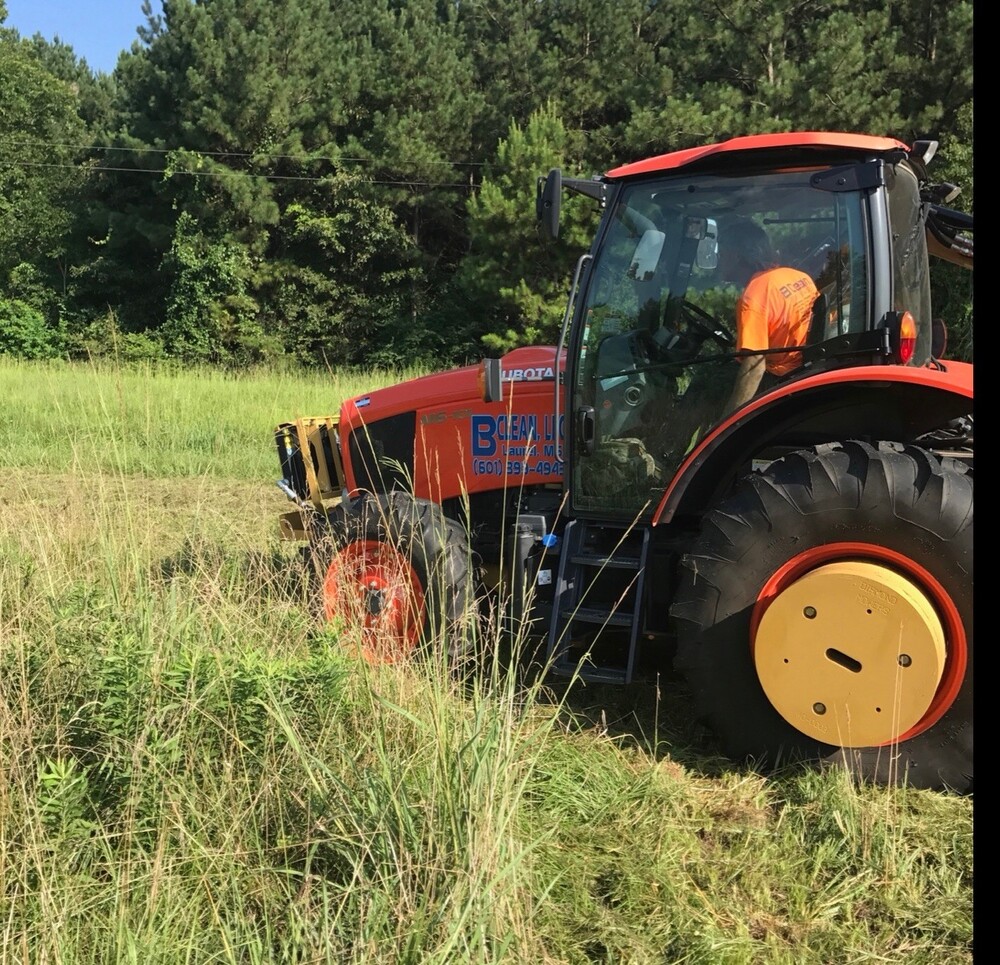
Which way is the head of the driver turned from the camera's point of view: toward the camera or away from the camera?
away from the camera

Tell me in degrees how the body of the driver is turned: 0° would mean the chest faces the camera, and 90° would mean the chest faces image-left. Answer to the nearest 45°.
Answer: approximately 135°

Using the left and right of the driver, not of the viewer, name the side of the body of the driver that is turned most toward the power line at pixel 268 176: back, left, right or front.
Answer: front

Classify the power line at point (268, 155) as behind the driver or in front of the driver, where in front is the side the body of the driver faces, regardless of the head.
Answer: in front
